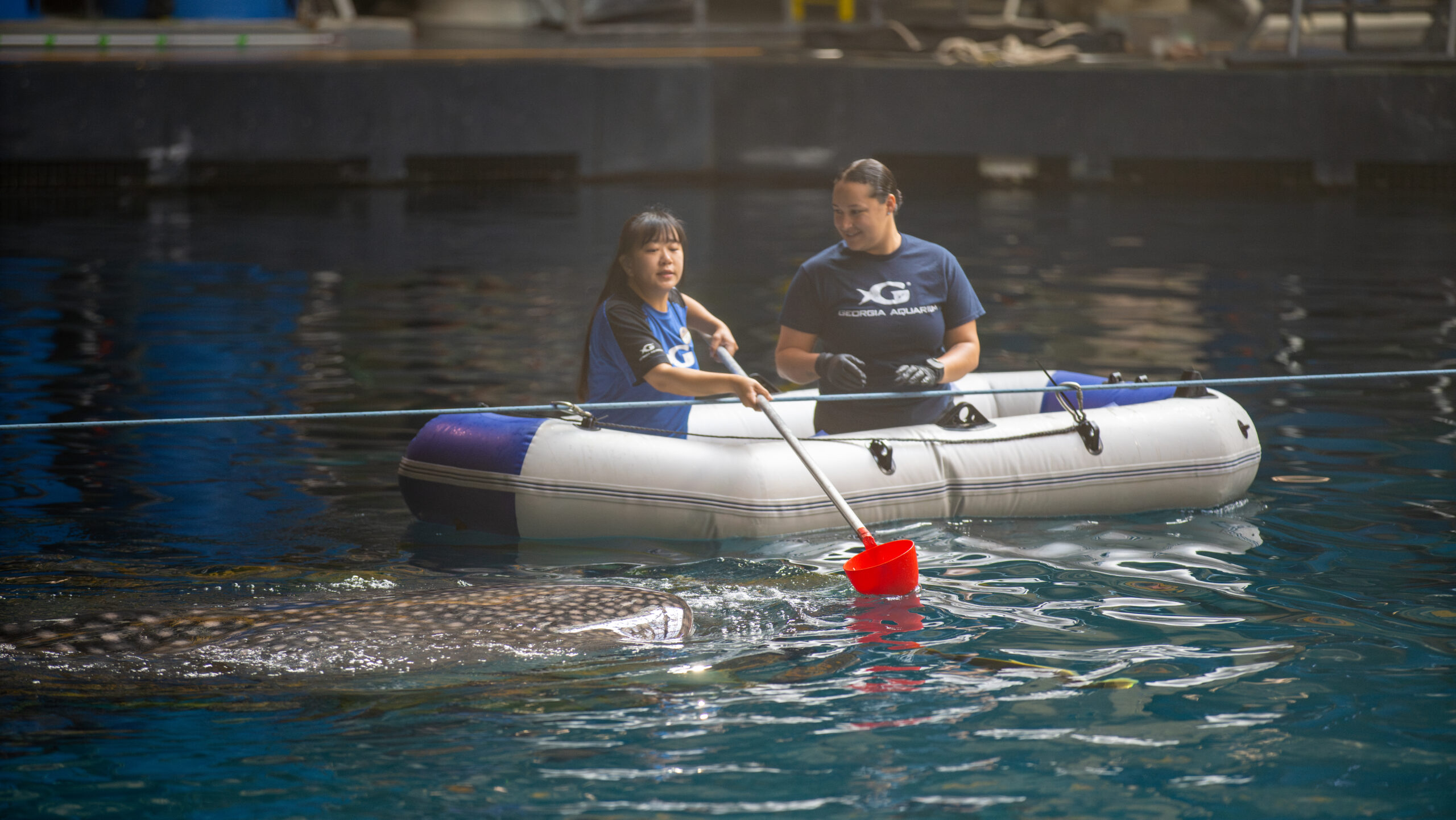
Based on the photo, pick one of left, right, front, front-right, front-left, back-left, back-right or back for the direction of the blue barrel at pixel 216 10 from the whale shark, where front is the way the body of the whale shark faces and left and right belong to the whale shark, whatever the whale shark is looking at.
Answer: left

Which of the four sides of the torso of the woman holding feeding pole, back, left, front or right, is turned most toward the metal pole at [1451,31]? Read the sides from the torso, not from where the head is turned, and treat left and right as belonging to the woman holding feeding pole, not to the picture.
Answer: left

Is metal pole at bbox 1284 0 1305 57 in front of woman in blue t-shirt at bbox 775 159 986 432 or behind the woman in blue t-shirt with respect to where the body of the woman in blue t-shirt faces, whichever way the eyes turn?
behind

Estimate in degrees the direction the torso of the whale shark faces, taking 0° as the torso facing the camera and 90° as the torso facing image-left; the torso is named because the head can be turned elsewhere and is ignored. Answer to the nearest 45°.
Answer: approximately 270°

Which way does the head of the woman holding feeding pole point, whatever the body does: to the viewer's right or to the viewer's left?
to the viewer's right

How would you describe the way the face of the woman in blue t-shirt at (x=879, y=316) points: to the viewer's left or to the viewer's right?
to the viewer's left
